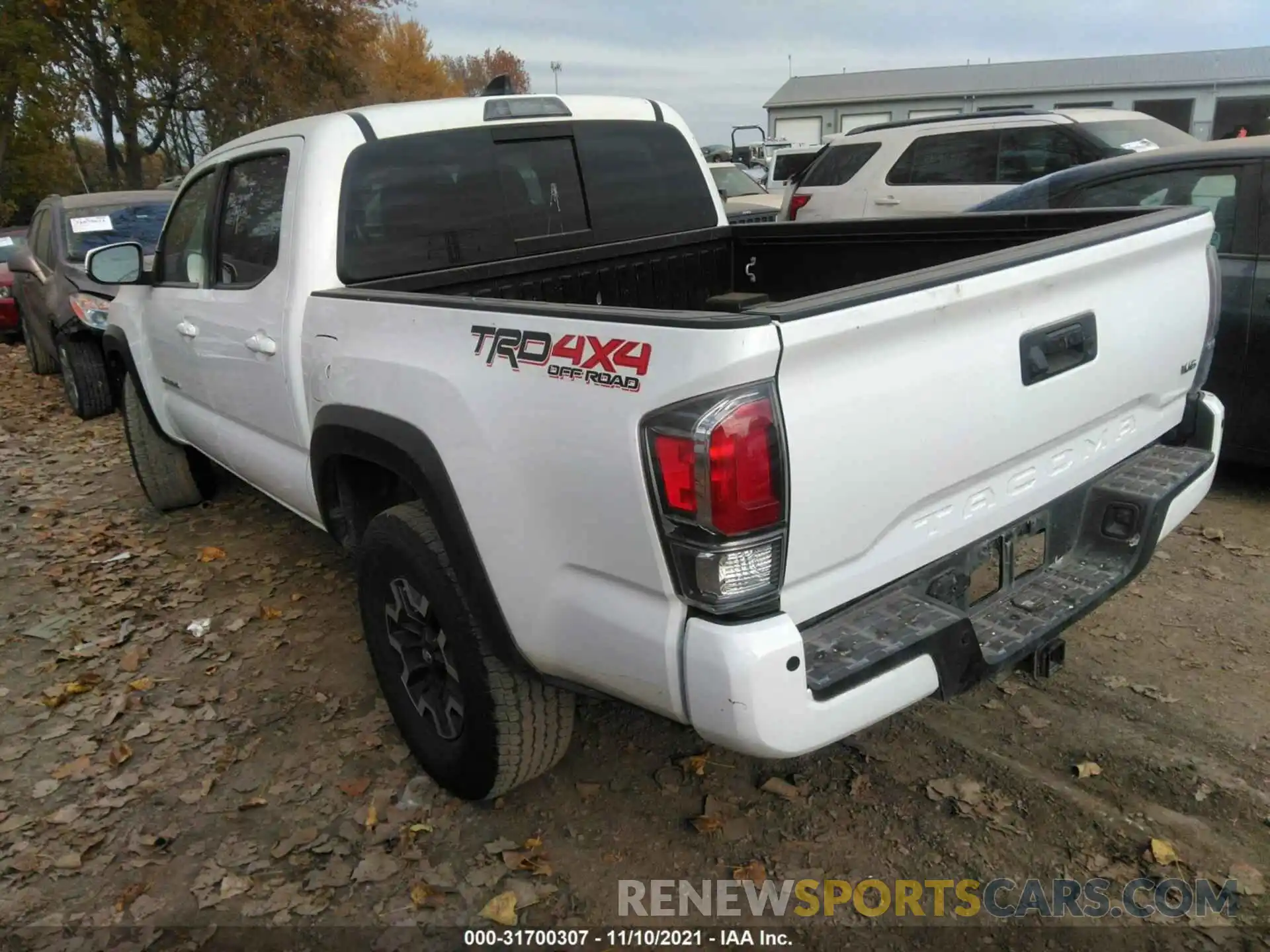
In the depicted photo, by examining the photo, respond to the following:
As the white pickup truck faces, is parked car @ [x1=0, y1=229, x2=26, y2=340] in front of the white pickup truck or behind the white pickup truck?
in front

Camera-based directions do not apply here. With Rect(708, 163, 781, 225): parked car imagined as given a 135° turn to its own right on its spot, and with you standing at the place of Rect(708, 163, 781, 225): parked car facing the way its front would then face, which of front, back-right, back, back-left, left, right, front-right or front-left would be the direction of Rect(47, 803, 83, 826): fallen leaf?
left

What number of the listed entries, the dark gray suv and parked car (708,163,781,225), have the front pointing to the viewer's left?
0

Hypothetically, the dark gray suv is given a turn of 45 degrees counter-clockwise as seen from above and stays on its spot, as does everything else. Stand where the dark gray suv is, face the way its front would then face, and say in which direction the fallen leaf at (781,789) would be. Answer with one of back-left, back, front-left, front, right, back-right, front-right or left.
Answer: right

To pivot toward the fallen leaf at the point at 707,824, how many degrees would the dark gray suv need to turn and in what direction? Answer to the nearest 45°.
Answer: approximately 45° to its right

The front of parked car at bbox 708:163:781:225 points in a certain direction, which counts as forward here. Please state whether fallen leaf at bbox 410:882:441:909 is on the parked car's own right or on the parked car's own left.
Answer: on the parked car's own right

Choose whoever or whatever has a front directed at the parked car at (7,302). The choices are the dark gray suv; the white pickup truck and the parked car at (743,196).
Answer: the white pickup truck

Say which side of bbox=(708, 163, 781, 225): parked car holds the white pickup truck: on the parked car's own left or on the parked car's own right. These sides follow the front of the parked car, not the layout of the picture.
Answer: on the parked car's own right

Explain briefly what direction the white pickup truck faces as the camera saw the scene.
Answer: facing away from the viewer and to the left of the viewer

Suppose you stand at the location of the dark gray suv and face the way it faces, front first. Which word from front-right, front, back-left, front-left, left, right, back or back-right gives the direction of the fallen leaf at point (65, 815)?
front-right

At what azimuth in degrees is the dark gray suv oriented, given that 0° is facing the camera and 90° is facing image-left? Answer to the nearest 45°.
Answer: approximately 315°

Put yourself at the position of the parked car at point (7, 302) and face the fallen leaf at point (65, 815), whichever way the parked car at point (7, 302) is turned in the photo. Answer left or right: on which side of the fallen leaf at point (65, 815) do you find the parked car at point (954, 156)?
left

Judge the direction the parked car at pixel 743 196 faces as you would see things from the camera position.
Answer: facing the viewer and to the right of the viewer

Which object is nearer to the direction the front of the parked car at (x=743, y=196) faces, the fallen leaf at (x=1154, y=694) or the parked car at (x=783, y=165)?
the fallen leaf

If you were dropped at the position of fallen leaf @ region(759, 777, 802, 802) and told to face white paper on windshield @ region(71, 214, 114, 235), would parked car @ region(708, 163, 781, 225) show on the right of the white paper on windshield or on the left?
right

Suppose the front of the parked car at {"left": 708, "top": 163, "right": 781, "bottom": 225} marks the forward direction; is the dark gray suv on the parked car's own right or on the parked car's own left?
on the parked car's own right

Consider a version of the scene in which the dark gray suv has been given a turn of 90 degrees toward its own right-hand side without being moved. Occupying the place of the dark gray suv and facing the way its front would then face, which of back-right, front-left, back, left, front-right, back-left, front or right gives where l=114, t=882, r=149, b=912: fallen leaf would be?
front-left
